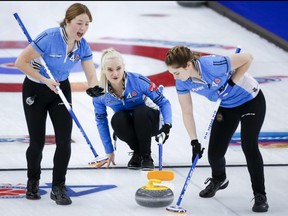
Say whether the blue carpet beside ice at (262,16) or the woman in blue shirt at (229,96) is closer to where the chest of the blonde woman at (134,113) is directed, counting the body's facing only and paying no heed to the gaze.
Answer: the woman in blue shirt

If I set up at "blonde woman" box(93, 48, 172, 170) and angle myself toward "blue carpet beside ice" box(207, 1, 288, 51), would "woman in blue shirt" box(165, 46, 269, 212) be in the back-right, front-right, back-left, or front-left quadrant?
back-right

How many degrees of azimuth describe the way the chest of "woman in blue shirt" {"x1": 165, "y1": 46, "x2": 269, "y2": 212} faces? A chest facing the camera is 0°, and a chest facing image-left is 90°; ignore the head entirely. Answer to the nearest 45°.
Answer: approximately 45°

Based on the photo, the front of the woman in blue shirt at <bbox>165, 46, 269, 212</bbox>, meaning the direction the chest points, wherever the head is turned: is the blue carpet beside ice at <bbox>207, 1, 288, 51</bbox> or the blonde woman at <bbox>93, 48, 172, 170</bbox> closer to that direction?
the blonde woman

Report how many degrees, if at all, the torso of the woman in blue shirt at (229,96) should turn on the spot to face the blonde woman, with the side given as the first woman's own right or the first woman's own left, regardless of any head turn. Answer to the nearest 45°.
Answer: approximately 90° to the first woman's own right

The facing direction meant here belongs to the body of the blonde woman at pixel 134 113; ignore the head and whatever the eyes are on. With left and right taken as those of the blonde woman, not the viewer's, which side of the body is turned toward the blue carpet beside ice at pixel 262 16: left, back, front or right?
back

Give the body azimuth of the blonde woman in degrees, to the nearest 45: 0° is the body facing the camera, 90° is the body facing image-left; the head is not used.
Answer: approximately 0°

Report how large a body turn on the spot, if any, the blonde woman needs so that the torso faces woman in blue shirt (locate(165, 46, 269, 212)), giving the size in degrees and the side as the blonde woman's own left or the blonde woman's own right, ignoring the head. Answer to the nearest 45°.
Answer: approximately 45° to the blonde woman's own left

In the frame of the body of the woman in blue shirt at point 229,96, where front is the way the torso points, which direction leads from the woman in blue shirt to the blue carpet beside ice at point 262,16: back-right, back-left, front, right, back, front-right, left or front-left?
back-right
